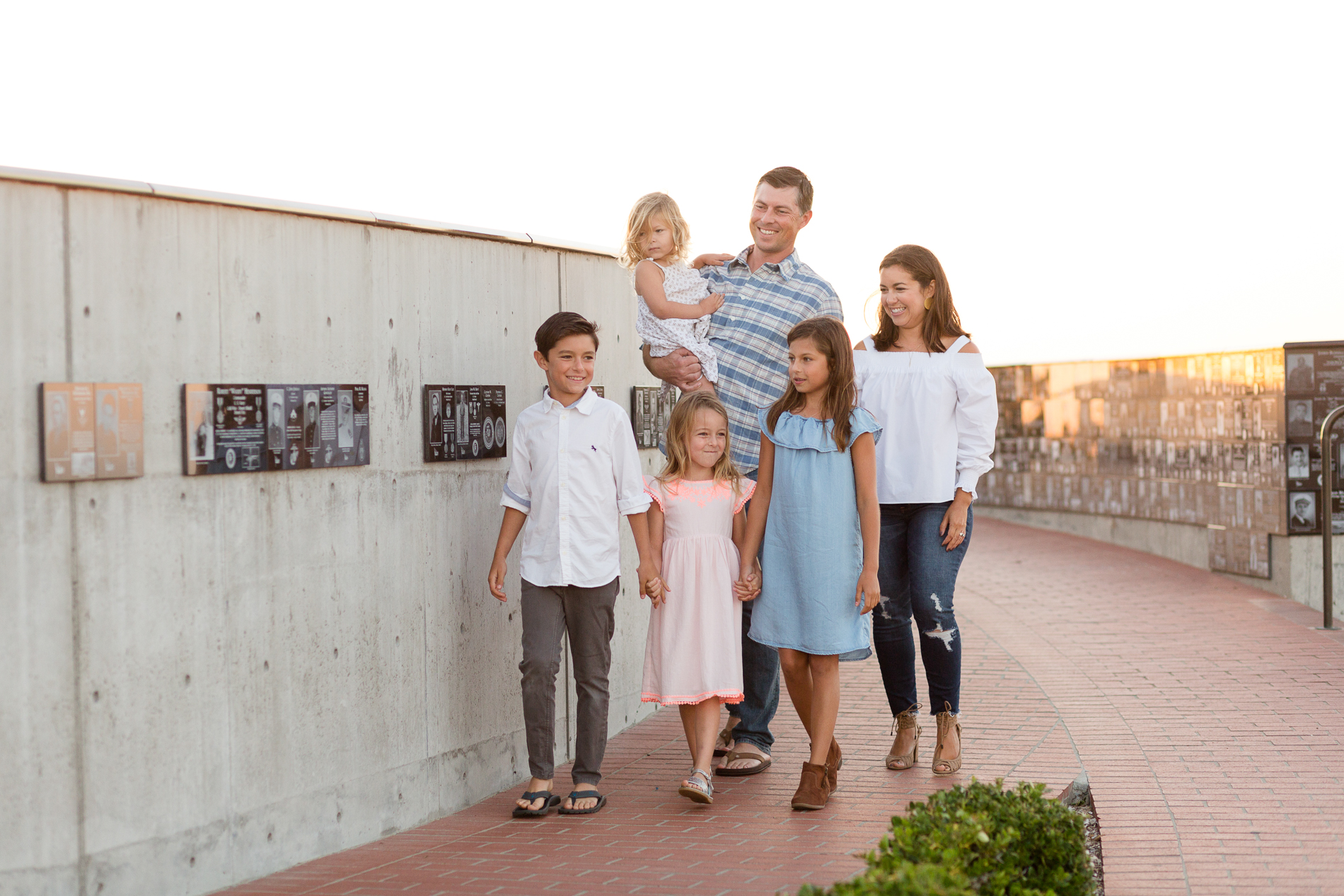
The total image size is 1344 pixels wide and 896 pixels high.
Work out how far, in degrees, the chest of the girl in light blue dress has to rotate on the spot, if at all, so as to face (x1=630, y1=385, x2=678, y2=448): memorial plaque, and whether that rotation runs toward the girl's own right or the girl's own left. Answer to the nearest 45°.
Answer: approximately 90° to the girl's own right

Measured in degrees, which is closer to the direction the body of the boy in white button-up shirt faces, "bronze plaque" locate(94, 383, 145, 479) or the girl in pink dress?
the bronze plaque

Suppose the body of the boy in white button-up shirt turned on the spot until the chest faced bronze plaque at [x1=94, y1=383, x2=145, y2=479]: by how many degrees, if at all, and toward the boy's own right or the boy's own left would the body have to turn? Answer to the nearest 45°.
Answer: approximately 45° to the boy's own right

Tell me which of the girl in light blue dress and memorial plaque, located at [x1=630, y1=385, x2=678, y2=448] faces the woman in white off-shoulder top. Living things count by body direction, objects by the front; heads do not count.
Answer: the memorial plaque

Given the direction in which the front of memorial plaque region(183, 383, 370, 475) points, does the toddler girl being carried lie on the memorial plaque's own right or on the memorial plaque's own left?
on the memorial plaque's own left

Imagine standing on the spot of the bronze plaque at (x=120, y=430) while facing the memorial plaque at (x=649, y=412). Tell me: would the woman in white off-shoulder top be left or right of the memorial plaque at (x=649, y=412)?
right

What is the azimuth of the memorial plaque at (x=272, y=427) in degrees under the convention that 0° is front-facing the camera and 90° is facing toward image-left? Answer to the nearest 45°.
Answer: approximately 315°

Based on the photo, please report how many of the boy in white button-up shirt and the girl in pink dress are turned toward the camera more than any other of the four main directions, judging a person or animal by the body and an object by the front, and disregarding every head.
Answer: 2

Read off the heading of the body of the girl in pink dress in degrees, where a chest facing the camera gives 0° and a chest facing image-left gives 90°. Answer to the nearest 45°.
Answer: approximately 0°

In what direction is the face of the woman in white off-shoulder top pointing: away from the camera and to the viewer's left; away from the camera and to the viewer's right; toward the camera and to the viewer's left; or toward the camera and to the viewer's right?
toward the camera and to the viewer's left

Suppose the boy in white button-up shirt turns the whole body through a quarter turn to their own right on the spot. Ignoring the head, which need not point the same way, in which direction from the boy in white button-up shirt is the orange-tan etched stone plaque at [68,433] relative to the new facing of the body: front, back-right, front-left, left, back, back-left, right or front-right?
front-left

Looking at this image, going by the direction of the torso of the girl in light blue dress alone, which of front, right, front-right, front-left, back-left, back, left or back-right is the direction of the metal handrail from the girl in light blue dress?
back

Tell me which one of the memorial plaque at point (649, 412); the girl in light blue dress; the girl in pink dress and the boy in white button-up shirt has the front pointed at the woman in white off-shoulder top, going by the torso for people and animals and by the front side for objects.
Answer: the memorial plaque

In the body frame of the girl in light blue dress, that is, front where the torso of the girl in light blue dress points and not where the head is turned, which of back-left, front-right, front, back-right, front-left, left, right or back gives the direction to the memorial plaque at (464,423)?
front-right
